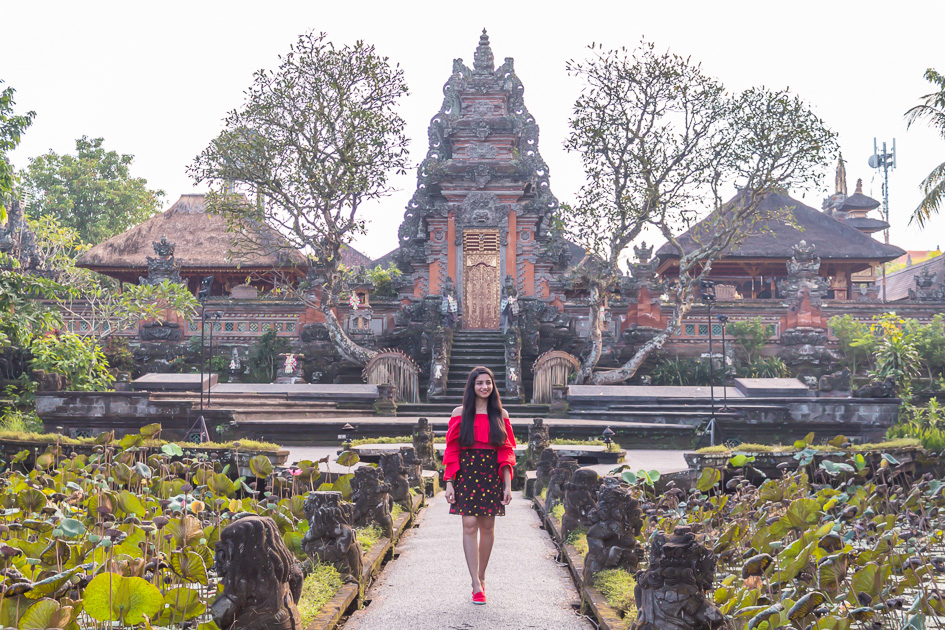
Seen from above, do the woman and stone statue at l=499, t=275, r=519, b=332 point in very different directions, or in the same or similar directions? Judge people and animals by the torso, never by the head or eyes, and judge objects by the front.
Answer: same or similar directions

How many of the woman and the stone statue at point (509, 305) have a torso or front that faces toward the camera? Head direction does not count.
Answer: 2

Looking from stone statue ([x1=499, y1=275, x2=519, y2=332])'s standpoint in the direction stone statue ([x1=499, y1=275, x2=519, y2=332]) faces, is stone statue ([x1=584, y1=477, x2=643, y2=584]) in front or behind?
in front

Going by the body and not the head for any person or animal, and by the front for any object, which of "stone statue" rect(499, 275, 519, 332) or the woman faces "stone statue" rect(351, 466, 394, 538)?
"stone statue" rect(499, 275, 519, 332)

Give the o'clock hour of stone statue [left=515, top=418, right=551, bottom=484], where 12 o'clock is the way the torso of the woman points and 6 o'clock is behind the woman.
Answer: The stone statue is roughly at 6 o'clock from the woman.

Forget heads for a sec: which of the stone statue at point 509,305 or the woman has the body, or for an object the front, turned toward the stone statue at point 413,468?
the stone statue at point 509,305

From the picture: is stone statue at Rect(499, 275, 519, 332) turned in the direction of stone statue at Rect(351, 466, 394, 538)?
yes

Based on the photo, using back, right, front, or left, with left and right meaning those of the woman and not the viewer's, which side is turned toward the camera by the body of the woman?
front

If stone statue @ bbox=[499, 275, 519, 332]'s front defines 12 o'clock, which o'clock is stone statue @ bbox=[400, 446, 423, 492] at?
stone statue @ bbox=[400, 446, 423, 492] is roughly at 12 o'clock from stone statue @ bbox=[499, 275, 519, 332].

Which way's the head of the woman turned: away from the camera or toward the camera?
toward the camera

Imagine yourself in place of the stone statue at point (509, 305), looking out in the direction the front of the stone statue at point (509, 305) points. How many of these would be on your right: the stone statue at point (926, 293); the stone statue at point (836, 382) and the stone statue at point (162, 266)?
1

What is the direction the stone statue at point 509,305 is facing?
toward the camera

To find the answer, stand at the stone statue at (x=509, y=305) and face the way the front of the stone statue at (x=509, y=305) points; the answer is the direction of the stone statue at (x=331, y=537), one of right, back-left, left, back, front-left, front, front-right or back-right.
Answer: front
